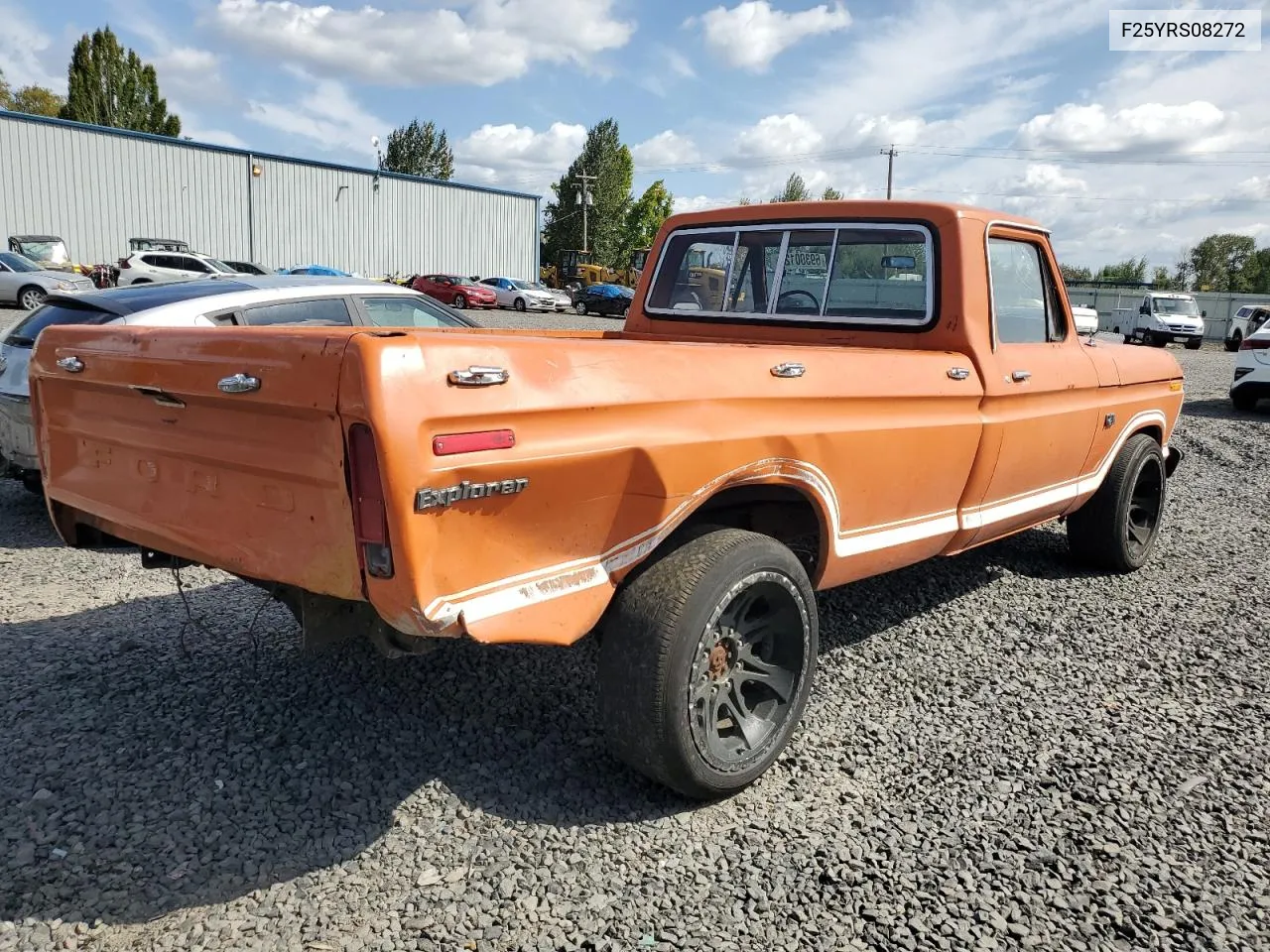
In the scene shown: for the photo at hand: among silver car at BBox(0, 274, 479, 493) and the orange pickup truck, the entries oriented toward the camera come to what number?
0

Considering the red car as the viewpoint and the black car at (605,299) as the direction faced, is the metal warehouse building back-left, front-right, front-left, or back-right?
back-left

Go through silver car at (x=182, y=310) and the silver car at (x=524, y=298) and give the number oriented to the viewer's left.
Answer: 0

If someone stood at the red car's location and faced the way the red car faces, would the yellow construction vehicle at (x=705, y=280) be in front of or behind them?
in front

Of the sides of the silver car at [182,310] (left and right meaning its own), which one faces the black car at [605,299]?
front

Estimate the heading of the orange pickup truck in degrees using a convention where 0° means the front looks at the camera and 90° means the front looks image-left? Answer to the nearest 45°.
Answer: approximately 225°

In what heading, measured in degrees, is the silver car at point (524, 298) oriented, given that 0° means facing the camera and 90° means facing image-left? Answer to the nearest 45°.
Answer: approximately 315°

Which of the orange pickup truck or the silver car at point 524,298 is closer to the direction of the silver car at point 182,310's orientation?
the silver car

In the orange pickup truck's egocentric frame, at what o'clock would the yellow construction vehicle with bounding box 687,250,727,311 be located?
The yellow construction vehicle is roughly at 11 o'clock from the orange pickup truck.

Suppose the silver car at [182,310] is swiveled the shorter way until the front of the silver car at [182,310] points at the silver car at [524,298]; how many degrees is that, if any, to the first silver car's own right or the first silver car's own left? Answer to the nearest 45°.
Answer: approximately 45° to the first silver car's own left

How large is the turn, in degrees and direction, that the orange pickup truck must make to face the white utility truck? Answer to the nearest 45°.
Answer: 0° — it already faces it

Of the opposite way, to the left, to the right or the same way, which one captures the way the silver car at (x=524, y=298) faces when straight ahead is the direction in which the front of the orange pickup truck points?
to the right
